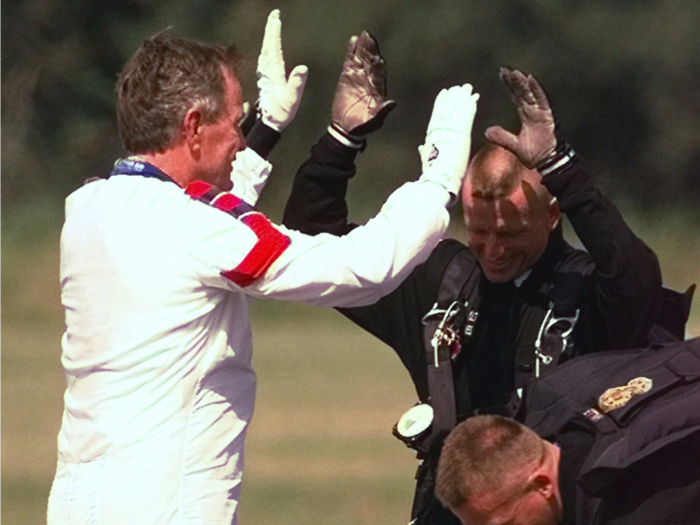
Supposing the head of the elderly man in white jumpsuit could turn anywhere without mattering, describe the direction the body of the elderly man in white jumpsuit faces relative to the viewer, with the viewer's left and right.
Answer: facing away from the viewer and to the right of the viewer

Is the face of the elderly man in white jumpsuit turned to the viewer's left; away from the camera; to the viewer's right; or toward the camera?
to the viewer's right
